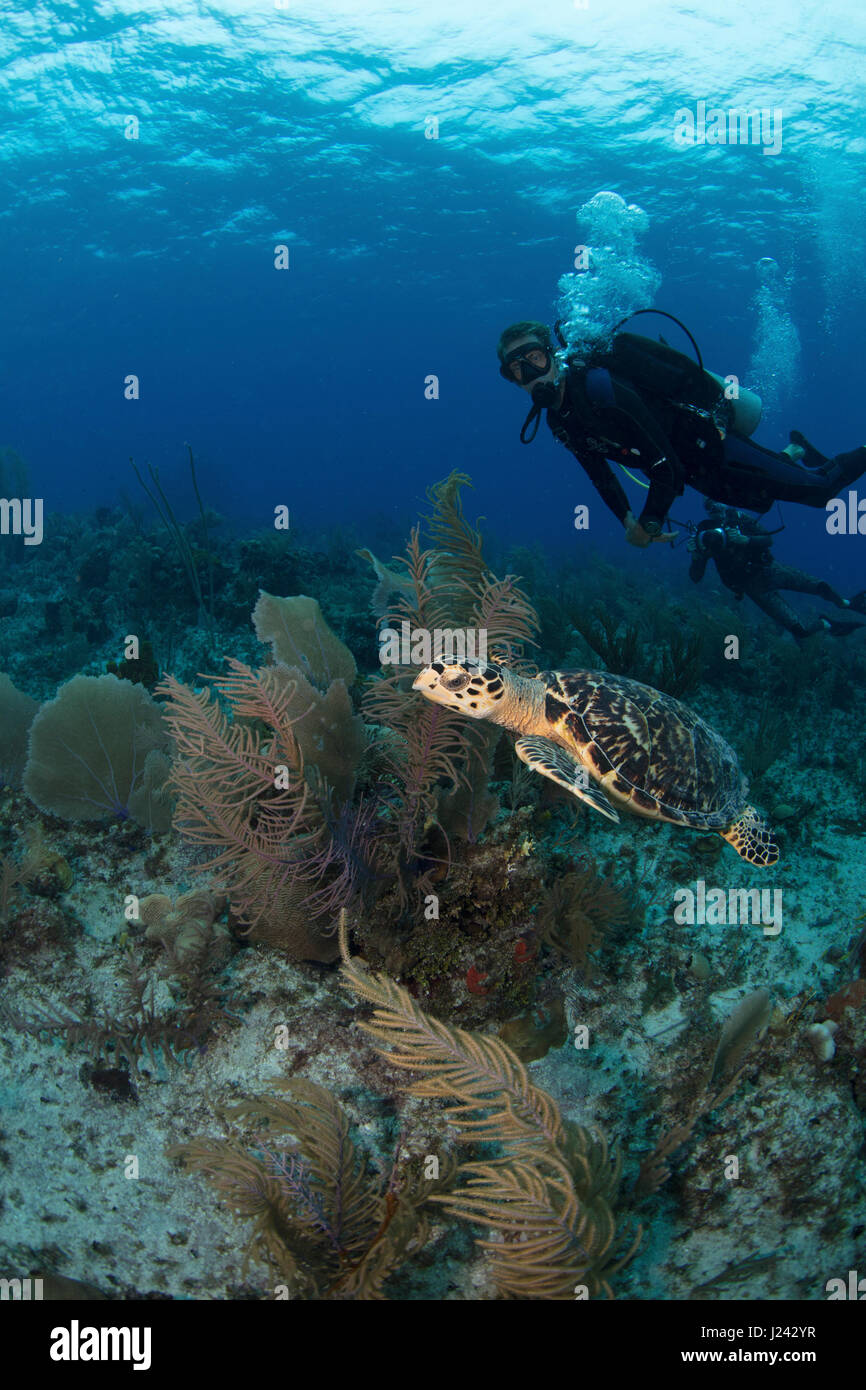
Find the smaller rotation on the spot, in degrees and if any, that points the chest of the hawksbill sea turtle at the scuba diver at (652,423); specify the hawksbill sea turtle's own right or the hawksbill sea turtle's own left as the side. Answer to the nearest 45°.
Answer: approximately 90° to the hawksbill sea turtle's own right

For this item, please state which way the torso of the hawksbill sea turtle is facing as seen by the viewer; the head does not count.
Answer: to the viewer's left
